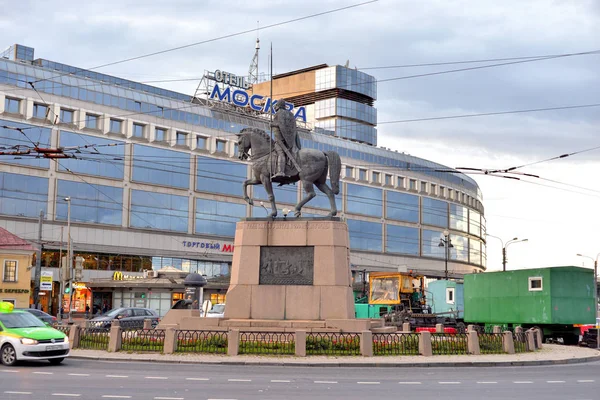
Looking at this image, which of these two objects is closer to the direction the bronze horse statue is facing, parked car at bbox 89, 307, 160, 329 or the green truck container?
the parked car

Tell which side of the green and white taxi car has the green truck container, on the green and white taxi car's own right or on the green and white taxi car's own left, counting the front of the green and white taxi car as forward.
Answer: on the green and white taxi car's own left

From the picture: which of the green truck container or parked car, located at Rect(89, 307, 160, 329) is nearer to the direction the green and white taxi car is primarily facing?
the green truck container

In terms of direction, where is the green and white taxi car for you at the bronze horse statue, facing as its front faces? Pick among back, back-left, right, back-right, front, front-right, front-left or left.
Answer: front-left

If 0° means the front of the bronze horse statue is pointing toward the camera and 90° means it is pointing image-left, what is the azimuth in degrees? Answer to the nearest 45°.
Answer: approximately 90°

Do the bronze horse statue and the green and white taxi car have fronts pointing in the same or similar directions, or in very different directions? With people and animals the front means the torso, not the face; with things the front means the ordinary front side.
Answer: very different directions

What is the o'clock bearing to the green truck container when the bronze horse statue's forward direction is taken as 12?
The green truck container is roughly at 5 o'clock from the bronze horse statue.

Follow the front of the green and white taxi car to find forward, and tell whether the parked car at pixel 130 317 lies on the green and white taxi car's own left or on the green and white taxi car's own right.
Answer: on the green and white taxi car's own left

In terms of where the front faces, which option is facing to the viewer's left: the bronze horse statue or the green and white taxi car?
the bronze horse statue

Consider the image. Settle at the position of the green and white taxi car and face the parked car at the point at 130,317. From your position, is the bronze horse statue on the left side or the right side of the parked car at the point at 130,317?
right

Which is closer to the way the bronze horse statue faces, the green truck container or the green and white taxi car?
the green and white taxi car

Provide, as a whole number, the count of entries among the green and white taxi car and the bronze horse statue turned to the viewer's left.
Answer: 1
